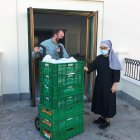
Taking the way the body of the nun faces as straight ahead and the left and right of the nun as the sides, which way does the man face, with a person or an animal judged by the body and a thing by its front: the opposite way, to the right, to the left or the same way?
to the left

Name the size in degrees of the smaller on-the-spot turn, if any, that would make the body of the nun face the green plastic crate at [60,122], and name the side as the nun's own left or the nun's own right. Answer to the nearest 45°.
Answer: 0° — they already face it

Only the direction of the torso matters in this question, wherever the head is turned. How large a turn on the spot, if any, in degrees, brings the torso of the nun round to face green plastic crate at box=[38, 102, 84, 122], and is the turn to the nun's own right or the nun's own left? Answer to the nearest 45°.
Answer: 0° — they already face it

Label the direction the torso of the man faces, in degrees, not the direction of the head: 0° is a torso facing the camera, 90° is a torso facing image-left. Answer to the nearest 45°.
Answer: approximately 315°

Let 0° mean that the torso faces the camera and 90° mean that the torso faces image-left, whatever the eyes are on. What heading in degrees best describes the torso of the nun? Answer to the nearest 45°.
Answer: approximately 45°

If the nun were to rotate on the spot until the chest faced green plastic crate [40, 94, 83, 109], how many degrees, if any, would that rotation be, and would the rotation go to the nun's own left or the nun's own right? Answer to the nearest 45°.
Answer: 0° — they already face it

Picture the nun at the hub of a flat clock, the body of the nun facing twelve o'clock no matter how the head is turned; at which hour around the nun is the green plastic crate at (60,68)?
The green plastic crate is roughly at 12 o'clock from the nun.
